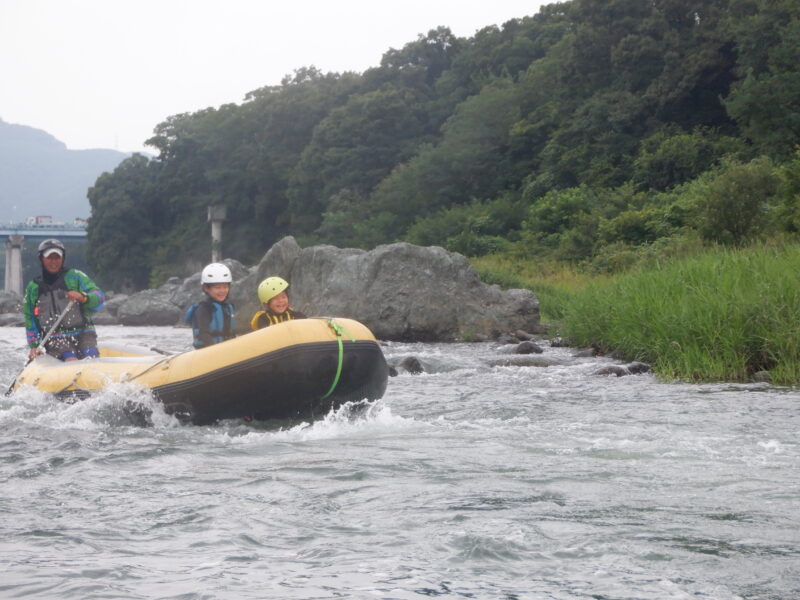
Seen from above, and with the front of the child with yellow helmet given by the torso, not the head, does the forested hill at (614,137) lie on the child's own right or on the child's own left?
on the child's own left

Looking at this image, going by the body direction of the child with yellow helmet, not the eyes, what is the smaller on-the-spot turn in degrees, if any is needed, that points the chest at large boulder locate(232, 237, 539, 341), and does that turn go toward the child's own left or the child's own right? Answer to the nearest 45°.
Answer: approximately 135° to the child's own left

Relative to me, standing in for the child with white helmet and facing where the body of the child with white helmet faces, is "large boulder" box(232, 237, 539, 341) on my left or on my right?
on my left

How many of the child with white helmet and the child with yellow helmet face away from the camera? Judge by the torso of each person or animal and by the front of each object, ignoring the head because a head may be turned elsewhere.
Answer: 0

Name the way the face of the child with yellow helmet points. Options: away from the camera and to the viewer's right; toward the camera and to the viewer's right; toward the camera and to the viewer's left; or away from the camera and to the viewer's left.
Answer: toward the camera and to the viewer's right

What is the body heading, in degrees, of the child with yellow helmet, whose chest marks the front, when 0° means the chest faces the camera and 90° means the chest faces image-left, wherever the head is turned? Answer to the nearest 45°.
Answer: approximately 315°

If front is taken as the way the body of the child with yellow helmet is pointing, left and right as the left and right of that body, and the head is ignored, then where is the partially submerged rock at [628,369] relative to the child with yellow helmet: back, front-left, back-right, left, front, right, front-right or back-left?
left

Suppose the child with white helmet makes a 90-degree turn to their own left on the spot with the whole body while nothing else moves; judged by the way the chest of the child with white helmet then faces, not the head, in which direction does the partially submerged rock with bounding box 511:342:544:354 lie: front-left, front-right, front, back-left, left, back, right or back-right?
front
